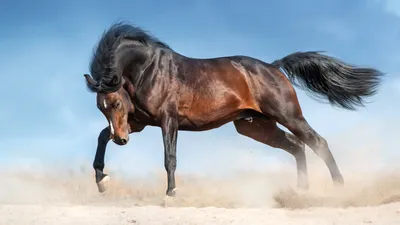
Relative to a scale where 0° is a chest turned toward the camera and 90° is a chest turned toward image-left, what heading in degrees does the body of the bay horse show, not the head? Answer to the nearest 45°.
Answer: approximately 90°
